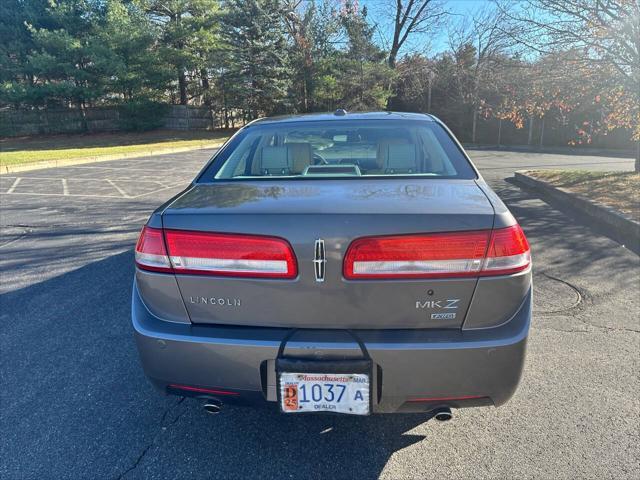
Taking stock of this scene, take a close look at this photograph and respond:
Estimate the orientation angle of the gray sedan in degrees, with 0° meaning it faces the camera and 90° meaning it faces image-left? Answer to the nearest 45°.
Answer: approximately 180°

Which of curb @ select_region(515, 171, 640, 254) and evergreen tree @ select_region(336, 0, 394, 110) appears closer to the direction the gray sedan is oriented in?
the evergreen tree

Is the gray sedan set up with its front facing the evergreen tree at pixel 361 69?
yes

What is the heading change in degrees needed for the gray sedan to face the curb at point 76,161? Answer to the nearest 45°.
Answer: approximately 45° to its left

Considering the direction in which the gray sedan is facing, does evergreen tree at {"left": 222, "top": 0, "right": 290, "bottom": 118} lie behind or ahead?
ahead

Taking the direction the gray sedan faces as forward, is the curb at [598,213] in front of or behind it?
in front

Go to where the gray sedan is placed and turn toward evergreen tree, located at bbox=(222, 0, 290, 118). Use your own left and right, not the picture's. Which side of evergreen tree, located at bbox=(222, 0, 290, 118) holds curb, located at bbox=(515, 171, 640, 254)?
right

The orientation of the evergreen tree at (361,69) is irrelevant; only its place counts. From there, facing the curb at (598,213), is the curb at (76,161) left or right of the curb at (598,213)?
right
